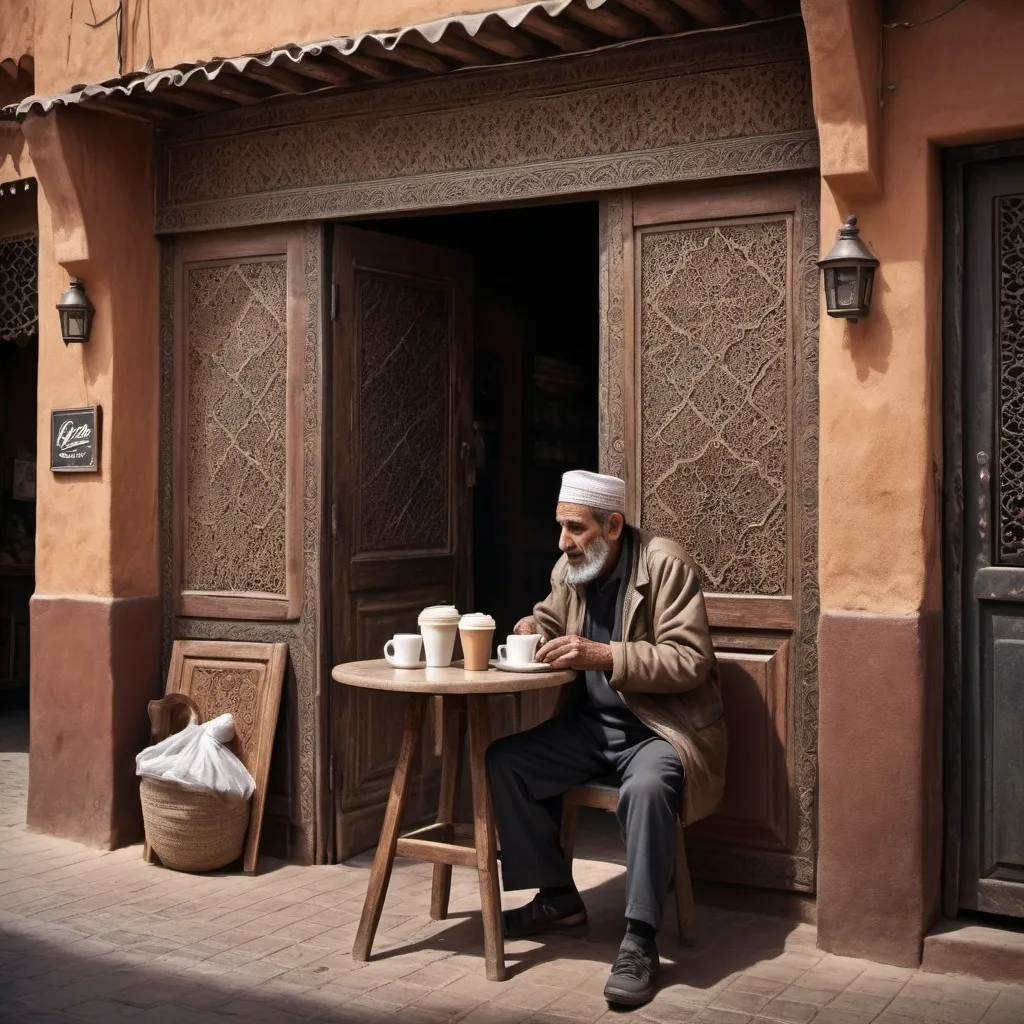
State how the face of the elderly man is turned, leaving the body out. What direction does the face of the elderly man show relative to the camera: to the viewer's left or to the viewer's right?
to the viewer's left

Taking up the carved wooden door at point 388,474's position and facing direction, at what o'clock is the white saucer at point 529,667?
The white saucer is roughly at 1 o'clock from the carved wooden door.

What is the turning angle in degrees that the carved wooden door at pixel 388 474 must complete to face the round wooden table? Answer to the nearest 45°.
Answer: approximately 45° to its right

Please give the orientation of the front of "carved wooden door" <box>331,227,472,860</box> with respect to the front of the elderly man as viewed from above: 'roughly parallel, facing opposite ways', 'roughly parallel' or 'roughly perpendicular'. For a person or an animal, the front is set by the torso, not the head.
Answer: roughly perpendicular

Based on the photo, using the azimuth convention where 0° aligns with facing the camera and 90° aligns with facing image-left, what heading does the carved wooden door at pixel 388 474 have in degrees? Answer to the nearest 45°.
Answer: approximately 315°

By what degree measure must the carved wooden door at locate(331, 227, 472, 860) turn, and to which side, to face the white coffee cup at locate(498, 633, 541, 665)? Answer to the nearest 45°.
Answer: approximately 45° to its right

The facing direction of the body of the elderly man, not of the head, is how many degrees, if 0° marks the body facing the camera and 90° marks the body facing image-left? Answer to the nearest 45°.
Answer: approximately 45°

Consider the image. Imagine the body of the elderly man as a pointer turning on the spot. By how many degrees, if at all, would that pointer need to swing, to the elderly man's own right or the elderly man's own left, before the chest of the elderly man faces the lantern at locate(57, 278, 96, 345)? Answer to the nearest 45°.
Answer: approximately 90° to the elderly man's own right

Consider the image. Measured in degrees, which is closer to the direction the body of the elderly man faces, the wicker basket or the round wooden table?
the round wooden table

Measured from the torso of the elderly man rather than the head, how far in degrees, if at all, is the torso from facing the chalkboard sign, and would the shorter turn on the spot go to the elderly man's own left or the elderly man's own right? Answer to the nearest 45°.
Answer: approximately 90° to the elderly man's own right
